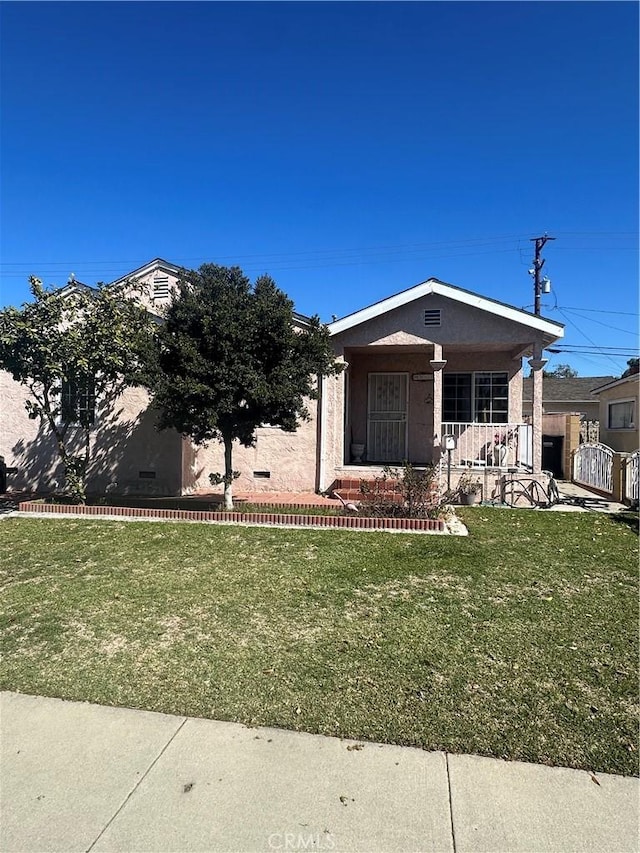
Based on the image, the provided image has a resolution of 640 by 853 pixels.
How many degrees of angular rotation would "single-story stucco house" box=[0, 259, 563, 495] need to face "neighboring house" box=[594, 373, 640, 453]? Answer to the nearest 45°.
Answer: approximately 135° to its left

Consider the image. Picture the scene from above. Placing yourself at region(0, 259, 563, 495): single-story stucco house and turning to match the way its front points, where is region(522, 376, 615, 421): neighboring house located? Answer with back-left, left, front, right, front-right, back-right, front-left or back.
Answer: back-left

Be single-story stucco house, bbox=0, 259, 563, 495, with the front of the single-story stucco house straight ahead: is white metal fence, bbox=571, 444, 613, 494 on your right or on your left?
on your left

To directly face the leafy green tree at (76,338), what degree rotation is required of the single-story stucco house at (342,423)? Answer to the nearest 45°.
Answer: approximately 45° to its right

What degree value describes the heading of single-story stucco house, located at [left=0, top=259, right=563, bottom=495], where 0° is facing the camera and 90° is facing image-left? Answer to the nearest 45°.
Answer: approximately 0°

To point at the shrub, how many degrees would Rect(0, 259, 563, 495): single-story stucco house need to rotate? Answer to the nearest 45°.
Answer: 0° — it already faces it

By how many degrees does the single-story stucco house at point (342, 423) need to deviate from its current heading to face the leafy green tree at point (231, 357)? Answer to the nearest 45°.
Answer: approximately 45° to its right

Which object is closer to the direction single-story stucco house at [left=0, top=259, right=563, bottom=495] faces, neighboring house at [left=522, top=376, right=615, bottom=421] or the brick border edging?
the brick border edging

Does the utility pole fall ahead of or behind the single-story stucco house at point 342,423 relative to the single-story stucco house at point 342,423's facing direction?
behind
